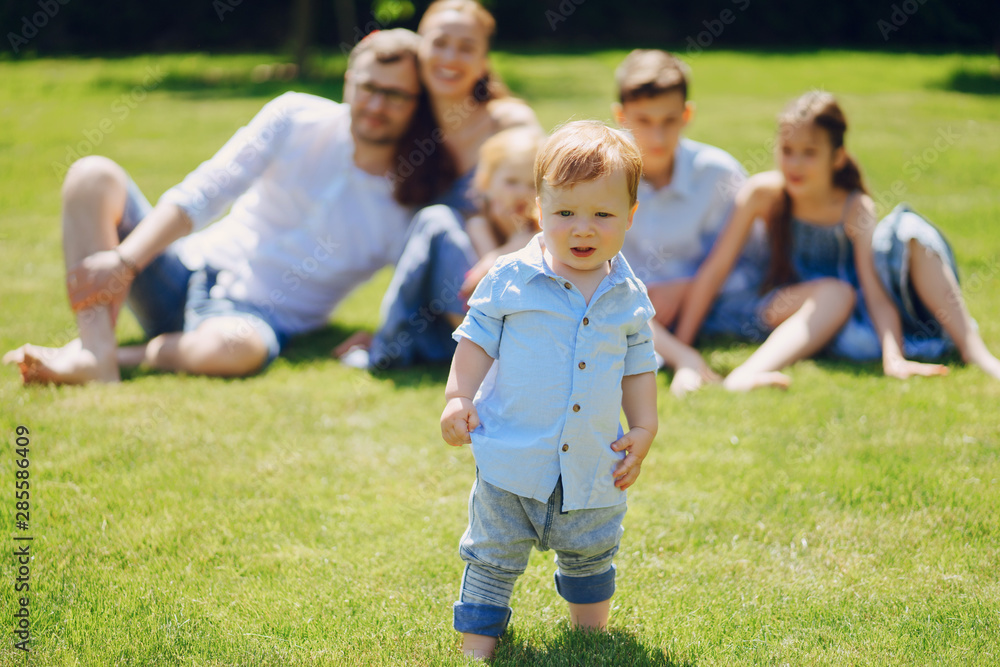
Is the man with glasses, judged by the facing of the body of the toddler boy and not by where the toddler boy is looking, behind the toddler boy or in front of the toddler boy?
behind

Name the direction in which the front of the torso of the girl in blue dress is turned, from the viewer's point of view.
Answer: toward the camera

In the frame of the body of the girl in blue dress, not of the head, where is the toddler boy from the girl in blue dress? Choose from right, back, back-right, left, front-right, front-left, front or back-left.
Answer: front

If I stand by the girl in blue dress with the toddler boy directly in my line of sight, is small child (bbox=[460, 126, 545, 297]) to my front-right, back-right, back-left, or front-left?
front-right

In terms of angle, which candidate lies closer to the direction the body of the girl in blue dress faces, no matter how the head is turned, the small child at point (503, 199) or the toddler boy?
the toddler boy

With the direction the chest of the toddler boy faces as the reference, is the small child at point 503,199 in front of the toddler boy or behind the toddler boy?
behind

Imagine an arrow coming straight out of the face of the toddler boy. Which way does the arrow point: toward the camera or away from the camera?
toward the camera

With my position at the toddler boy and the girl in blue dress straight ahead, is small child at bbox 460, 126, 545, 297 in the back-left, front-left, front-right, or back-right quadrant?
front-left

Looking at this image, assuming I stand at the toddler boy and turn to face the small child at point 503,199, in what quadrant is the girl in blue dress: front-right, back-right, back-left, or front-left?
front-right

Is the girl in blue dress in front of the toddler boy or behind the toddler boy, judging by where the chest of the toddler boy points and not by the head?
behind

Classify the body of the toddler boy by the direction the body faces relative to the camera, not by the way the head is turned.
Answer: toward the camera

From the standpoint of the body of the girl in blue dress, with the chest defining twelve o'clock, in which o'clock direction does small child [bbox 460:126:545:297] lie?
The small child is roughly at 2 o'clock from the girl in blue dress.

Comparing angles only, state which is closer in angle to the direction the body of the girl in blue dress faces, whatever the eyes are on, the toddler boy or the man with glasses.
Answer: the toddler boy

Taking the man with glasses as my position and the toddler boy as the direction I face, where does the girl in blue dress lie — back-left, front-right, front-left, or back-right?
front-left

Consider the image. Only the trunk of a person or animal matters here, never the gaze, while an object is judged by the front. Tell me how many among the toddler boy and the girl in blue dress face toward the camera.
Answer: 2
